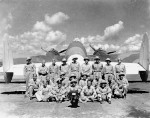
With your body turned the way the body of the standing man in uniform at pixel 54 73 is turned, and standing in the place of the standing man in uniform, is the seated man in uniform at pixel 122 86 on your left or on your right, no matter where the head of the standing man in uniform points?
on your left

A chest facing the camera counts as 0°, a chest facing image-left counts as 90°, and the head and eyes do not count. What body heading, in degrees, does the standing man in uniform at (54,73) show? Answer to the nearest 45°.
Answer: approximately 0°

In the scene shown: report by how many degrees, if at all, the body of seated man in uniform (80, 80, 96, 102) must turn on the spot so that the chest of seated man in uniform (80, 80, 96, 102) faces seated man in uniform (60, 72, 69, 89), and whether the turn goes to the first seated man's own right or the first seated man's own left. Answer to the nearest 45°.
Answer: approximately 90° to the first seated man's own right

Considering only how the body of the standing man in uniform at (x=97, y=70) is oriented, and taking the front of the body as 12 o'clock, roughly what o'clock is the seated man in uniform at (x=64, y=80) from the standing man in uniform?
The seated man in uniform is roughly at 2 o'clock from the standing man in uniform.

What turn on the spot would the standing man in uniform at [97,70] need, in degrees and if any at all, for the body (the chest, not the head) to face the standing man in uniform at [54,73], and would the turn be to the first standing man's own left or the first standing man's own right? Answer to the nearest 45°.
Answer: approximately 90° to the first standing man's own right

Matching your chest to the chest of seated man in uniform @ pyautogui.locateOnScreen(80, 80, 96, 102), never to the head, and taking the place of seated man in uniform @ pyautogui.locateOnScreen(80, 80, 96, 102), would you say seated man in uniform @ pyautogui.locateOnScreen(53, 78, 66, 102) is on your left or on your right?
on your right

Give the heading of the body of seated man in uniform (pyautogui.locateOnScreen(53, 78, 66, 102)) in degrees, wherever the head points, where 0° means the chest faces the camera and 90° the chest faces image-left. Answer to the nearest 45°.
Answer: approximately 0°

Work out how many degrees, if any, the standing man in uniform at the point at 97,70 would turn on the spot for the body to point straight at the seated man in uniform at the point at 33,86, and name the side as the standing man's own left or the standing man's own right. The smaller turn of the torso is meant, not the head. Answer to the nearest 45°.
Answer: approximately 90° to the standing man's own right
